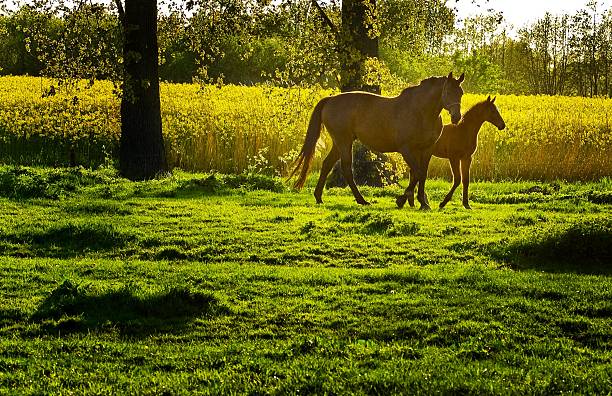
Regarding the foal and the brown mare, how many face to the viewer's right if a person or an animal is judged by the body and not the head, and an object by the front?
2

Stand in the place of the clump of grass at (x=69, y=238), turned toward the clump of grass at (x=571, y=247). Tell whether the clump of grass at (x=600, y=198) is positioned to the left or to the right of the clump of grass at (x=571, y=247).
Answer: left

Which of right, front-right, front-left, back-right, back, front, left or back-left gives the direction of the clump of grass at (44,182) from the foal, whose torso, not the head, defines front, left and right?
back

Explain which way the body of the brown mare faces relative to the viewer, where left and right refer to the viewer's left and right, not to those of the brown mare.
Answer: facing to the right of the viewer

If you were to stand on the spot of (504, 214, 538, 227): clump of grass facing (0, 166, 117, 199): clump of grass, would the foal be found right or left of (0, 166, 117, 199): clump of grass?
right

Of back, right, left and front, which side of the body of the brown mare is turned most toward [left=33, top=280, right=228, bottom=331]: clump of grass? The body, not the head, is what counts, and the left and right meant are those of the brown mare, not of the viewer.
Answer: right

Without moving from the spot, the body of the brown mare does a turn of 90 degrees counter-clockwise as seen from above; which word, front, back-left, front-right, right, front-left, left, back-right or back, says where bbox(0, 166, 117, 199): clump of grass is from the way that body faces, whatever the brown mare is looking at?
left

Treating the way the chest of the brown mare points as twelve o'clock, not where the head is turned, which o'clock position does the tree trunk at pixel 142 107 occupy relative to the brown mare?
The tree trunk is roughly at 7 o'clock from the brown mare.

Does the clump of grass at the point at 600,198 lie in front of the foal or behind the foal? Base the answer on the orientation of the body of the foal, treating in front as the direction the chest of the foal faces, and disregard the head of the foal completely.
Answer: in front

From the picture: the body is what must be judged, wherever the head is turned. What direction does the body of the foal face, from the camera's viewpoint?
to the viewer's right

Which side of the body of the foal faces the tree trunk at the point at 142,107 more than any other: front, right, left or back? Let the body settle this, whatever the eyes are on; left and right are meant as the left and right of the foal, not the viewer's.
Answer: back
